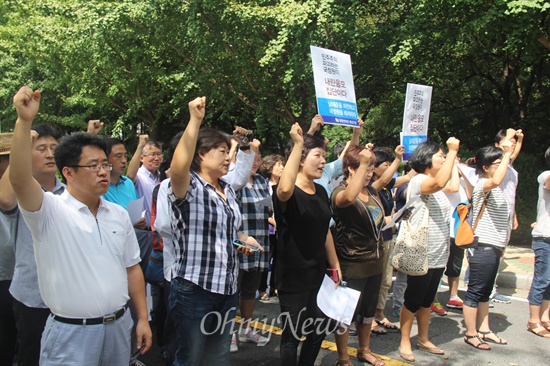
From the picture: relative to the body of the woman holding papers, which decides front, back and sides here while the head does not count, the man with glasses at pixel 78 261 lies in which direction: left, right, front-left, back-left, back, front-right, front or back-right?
right

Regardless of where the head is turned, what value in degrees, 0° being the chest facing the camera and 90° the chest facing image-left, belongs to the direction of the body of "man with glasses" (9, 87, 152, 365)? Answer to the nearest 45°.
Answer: approximately 315°

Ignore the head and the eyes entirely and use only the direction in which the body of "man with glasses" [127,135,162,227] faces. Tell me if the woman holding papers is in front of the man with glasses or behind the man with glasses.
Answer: in front

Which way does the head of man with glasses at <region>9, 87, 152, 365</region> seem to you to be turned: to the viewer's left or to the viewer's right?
to the viewer's right

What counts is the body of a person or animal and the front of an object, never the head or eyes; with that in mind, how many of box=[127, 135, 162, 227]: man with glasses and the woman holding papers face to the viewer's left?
0

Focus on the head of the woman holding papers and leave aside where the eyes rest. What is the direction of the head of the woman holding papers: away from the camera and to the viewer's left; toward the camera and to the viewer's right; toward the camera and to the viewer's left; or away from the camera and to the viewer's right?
toward the camera and to the viewer's right

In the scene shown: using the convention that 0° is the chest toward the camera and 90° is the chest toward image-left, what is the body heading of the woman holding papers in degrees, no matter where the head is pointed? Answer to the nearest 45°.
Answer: approximately 315°

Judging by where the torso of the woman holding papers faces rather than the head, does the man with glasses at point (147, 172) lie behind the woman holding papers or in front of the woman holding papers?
behind

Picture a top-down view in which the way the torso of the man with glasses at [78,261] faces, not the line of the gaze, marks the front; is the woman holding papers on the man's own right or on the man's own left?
on the man's own left

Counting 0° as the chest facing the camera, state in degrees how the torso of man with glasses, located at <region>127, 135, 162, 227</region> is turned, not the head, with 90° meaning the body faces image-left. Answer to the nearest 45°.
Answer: approximately 315°
